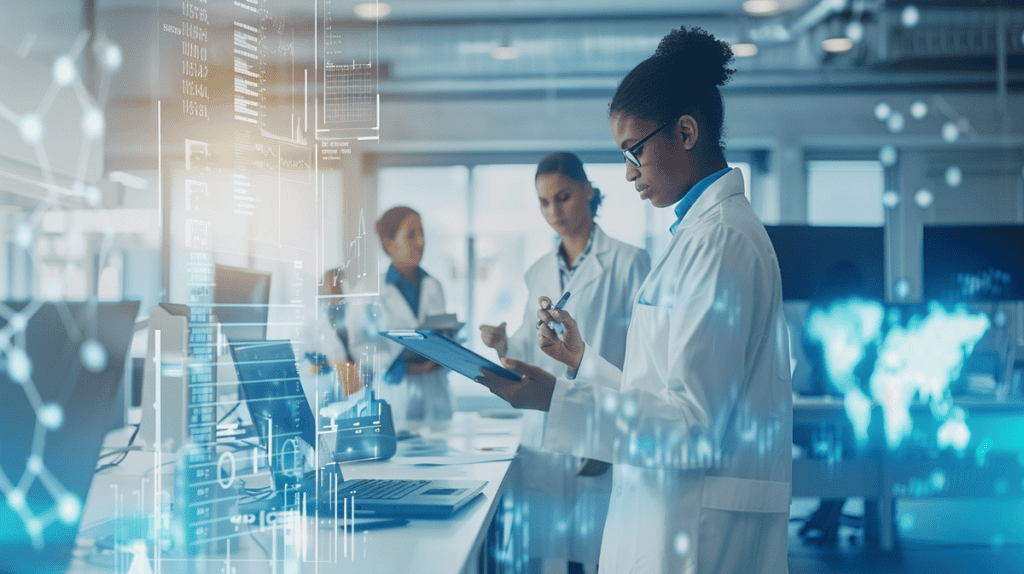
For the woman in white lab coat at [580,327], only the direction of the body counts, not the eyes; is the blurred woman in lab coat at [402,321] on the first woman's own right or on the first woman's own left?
on the first woman's own right

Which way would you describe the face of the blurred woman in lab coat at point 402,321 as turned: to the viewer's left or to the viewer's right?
to the viewer's right

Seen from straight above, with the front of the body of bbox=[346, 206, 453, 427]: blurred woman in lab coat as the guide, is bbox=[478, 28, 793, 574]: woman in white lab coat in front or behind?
in front

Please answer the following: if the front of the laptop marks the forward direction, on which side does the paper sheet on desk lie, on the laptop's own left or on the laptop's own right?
on the laptop's own left

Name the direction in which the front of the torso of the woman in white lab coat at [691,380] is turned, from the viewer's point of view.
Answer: to the viewer's left

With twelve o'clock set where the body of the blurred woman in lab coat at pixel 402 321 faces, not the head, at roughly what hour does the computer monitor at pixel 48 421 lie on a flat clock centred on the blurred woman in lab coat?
The computer monitor is roughly at 2 o'clock from the blurred woman in lab coat.

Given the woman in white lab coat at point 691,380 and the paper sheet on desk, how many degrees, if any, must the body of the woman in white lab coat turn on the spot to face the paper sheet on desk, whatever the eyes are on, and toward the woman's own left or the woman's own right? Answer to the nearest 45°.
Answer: approximately 45° to the woman's own right
